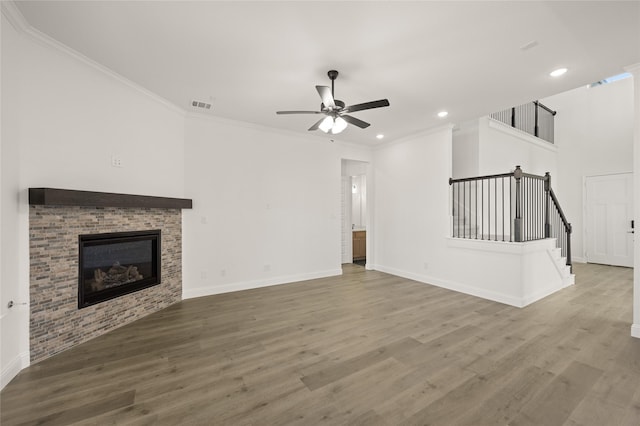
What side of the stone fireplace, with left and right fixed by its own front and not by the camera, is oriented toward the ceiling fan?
front

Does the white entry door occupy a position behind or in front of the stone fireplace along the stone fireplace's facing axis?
in front

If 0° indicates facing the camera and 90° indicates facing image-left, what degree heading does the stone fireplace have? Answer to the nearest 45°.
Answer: approximately 315°

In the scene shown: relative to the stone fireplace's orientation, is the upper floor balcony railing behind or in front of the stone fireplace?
in front
